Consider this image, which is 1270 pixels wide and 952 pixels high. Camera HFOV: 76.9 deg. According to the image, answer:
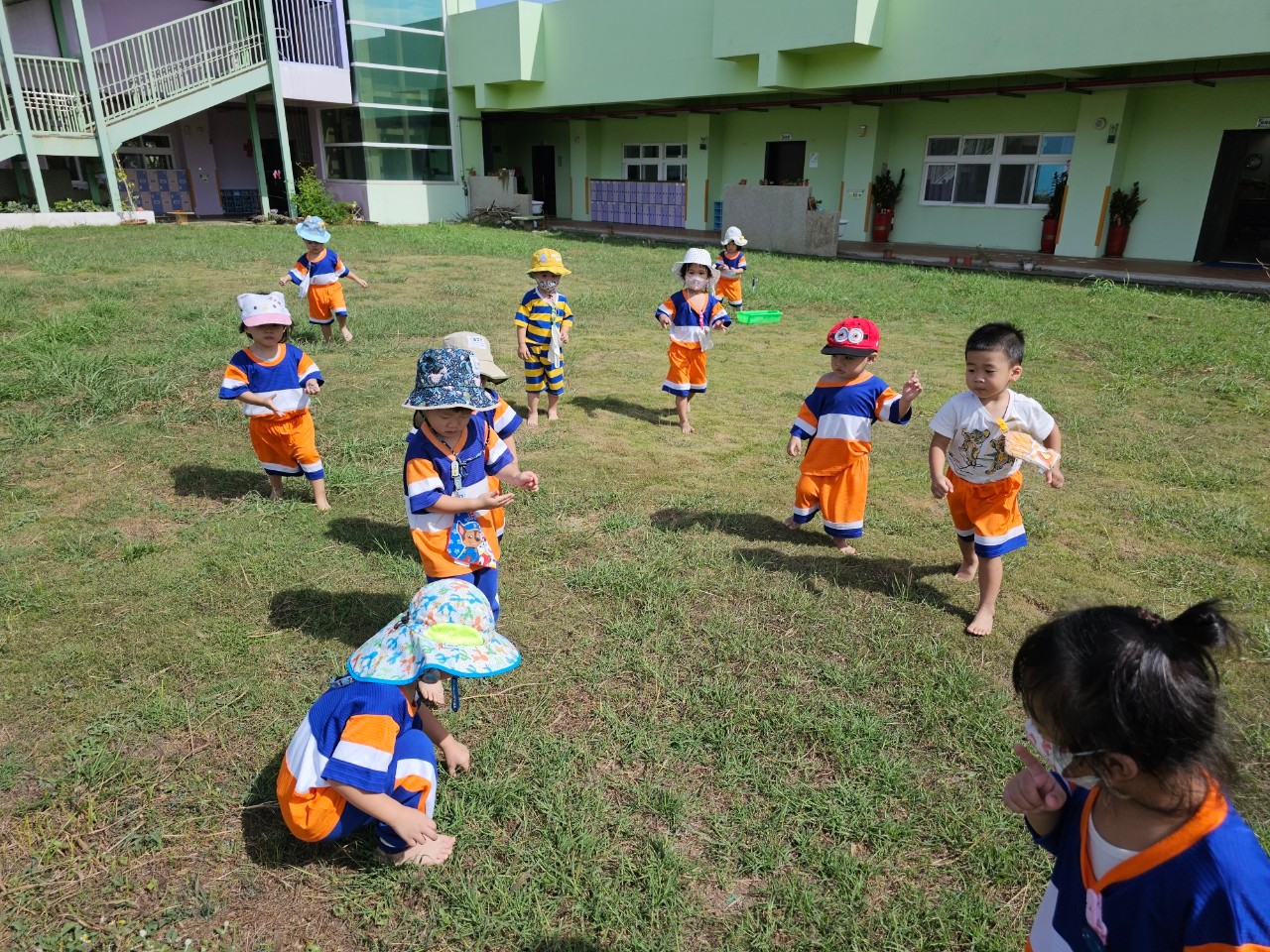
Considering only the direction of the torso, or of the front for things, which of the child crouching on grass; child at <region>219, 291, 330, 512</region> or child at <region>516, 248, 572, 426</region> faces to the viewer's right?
the child crouching on grass

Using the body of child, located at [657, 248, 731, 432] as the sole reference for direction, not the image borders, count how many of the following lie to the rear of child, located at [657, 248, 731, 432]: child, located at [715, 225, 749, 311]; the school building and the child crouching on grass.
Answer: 2

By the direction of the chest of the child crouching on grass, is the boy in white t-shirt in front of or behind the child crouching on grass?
in front

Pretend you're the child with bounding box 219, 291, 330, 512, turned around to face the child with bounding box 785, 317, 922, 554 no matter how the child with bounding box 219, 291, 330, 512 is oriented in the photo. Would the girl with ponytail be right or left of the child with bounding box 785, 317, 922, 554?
right

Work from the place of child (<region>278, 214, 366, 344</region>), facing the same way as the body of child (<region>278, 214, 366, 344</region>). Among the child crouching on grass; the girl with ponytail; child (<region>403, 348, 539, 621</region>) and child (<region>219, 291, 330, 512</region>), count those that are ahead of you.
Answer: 4

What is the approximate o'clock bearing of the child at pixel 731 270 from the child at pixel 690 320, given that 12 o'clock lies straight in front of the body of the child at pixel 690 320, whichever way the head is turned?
the child at pixel 731 270 is roughly at 6 o'clock from the child at pixel 690 320.

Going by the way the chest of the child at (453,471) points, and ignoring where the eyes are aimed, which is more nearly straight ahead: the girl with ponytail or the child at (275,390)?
the girl with ponytail

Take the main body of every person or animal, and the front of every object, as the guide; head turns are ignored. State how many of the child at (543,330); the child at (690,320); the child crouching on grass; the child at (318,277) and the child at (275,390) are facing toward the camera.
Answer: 4

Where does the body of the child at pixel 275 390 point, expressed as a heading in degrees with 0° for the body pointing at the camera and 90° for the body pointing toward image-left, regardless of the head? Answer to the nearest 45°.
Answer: approximately 0°

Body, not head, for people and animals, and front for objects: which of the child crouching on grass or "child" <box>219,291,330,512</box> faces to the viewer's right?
the child crouching on grass

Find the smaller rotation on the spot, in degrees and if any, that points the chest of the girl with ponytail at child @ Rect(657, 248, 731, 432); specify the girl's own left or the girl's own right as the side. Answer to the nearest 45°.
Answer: approximately 90° to the girl's own right

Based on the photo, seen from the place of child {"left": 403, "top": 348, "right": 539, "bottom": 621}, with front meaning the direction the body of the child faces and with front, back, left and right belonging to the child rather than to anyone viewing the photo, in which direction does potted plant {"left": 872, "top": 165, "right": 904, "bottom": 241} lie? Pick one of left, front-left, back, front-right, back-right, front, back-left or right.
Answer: left

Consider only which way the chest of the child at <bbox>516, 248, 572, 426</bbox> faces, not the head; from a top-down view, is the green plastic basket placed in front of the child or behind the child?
behind

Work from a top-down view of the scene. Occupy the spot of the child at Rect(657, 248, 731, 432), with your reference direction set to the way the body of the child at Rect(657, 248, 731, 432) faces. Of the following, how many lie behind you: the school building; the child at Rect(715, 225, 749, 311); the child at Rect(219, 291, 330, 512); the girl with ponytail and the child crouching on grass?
2

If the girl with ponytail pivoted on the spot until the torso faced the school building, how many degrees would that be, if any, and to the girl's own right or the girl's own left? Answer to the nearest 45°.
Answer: approximately 90° to the girl's own right
